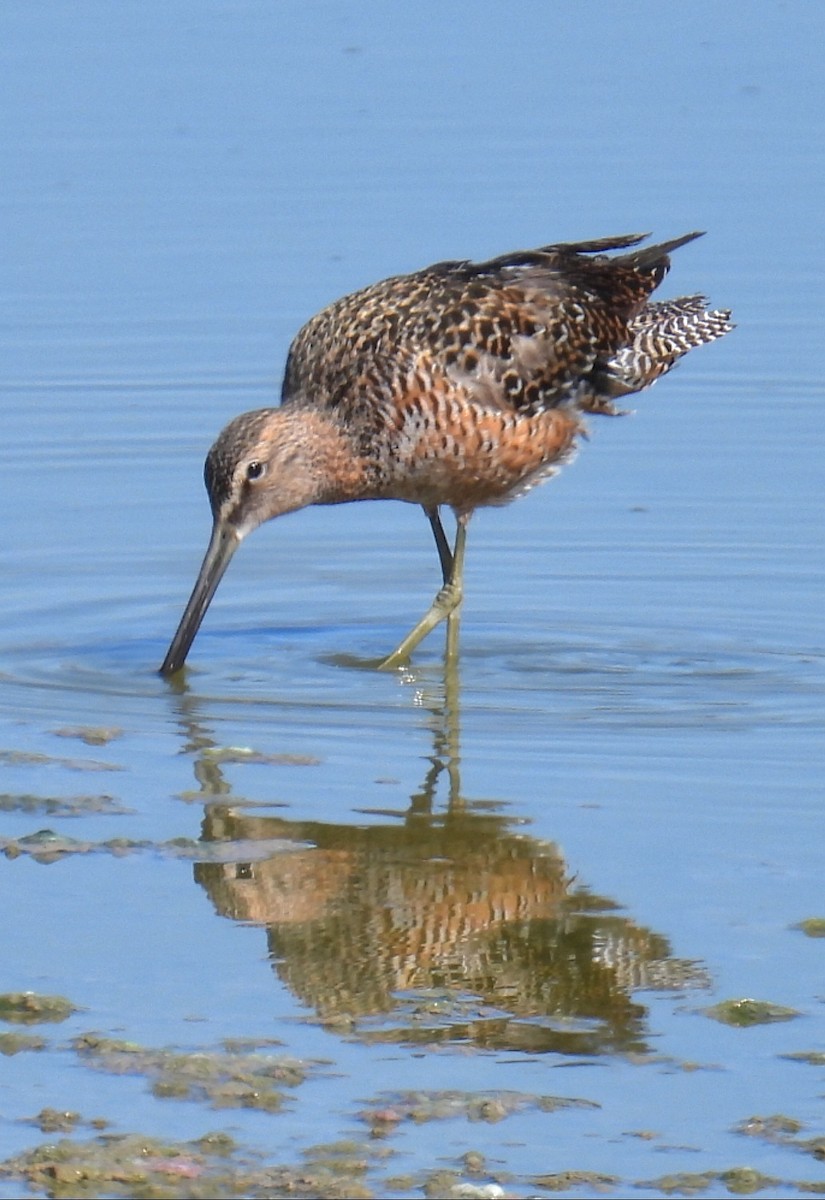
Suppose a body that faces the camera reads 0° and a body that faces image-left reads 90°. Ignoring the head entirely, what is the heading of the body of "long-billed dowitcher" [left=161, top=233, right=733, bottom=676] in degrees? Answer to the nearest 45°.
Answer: approximately 90°

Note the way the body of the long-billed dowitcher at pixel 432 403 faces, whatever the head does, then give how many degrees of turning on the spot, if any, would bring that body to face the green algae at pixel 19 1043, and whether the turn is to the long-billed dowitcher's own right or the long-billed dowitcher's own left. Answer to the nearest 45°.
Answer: approximately 90° to the long-billed dowitcher's own left

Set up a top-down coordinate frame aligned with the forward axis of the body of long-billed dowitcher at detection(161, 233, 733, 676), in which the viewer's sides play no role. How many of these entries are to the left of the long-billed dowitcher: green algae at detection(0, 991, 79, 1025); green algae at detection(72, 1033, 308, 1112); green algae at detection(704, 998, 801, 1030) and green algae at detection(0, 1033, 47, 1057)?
4

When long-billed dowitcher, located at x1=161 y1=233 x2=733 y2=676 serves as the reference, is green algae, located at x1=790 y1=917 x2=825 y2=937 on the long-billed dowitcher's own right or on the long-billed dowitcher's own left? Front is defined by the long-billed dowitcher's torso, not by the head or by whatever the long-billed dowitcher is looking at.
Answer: on the long-billed dowitcher's own left

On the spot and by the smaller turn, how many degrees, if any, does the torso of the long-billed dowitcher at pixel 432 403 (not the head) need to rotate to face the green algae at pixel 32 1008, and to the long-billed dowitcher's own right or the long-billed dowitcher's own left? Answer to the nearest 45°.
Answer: approximately 90° to the long-billed dowitcher's own left

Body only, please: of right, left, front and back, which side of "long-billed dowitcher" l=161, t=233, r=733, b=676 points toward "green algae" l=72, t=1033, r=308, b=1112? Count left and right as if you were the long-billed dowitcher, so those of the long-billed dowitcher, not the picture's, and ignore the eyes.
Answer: left

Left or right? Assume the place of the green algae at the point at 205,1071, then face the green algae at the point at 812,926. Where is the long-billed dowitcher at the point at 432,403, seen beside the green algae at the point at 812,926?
left

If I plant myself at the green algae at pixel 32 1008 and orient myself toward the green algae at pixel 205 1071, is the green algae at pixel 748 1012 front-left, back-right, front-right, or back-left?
front-left

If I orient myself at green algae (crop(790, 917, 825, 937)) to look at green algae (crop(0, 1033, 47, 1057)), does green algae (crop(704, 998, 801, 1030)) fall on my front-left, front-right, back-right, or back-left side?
front-left

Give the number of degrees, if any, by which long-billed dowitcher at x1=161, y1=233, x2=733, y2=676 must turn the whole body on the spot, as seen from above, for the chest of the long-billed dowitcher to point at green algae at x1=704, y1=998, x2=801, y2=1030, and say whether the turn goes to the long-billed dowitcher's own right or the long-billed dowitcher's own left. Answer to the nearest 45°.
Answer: approximately 90° to the long-billed dowitcher's own left

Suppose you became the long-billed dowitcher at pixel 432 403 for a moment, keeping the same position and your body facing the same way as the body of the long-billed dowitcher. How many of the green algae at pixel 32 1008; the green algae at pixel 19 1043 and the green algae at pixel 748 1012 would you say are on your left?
3
